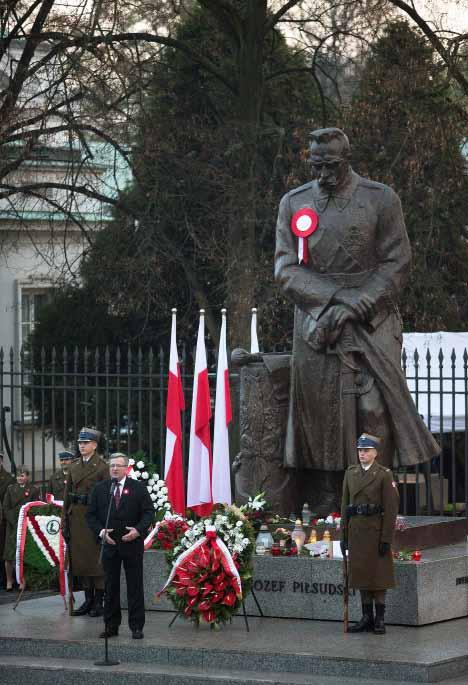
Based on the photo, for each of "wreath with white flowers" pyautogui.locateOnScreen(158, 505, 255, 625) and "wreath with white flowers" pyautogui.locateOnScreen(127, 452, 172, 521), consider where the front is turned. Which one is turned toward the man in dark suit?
"wreath with white flowers" pyautogui.locateOnScreen(127, 452, 172, 521)

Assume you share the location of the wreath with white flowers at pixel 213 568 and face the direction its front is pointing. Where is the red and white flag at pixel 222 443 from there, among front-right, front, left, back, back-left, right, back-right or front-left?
back

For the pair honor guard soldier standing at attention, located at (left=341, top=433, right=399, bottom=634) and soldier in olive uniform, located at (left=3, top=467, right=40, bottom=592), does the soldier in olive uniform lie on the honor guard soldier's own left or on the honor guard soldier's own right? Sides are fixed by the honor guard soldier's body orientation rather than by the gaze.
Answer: on the honor guard soldier's own right

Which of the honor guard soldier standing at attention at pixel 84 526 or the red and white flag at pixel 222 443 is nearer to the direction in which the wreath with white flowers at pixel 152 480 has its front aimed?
the honor guard soldier standing at attention

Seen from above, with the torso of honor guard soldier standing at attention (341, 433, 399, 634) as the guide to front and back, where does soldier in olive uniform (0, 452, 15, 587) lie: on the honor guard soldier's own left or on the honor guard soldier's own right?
on the honor guard soldier's own right

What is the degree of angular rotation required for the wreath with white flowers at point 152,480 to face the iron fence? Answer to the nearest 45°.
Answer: approximately 180°

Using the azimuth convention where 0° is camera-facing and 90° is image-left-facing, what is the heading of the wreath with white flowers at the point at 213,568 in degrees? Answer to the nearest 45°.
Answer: approximately 0°

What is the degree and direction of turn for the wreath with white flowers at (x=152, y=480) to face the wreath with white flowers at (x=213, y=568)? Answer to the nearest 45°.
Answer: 0° — it already faces it
